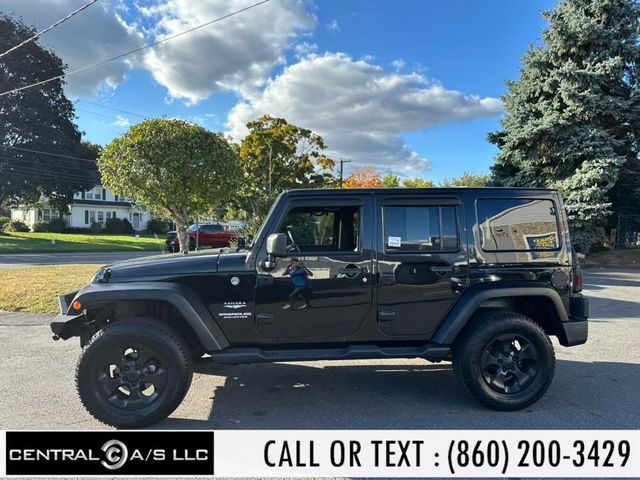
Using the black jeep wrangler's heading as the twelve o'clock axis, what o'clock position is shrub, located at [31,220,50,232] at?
The shrub is roughly at 2 o'clock from the black jeep wrangler.

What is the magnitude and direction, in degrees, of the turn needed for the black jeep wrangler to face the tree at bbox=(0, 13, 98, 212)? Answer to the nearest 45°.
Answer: approximately 45° to its right

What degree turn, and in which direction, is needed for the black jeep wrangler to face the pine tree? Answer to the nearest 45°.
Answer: approximately 135° to its right

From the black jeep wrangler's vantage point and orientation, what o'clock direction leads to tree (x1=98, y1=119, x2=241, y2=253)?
The tree is roughly at 2 o'clock from the black jeep wrangler.

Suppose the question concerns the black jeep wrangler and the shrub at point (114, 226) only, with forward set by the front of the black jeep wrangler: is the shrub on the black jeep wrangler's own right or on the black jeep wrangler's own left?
on the black jeep wrangler's own right

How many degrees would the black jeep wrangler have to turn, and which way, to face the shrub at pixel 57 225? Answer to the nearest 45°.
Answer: approximately 45° to its right

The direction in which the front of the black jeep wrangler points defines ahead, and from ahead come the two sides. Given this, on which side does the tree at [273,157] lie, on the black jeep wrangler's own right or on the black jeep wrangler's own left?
on the black jeep wrangler's own right

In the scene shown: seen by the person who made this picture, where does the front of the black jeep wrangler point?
facing to the left of the viewer
